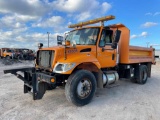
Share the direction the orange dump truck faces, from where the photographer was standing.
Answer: facing the viewer and to the left of the viewer
